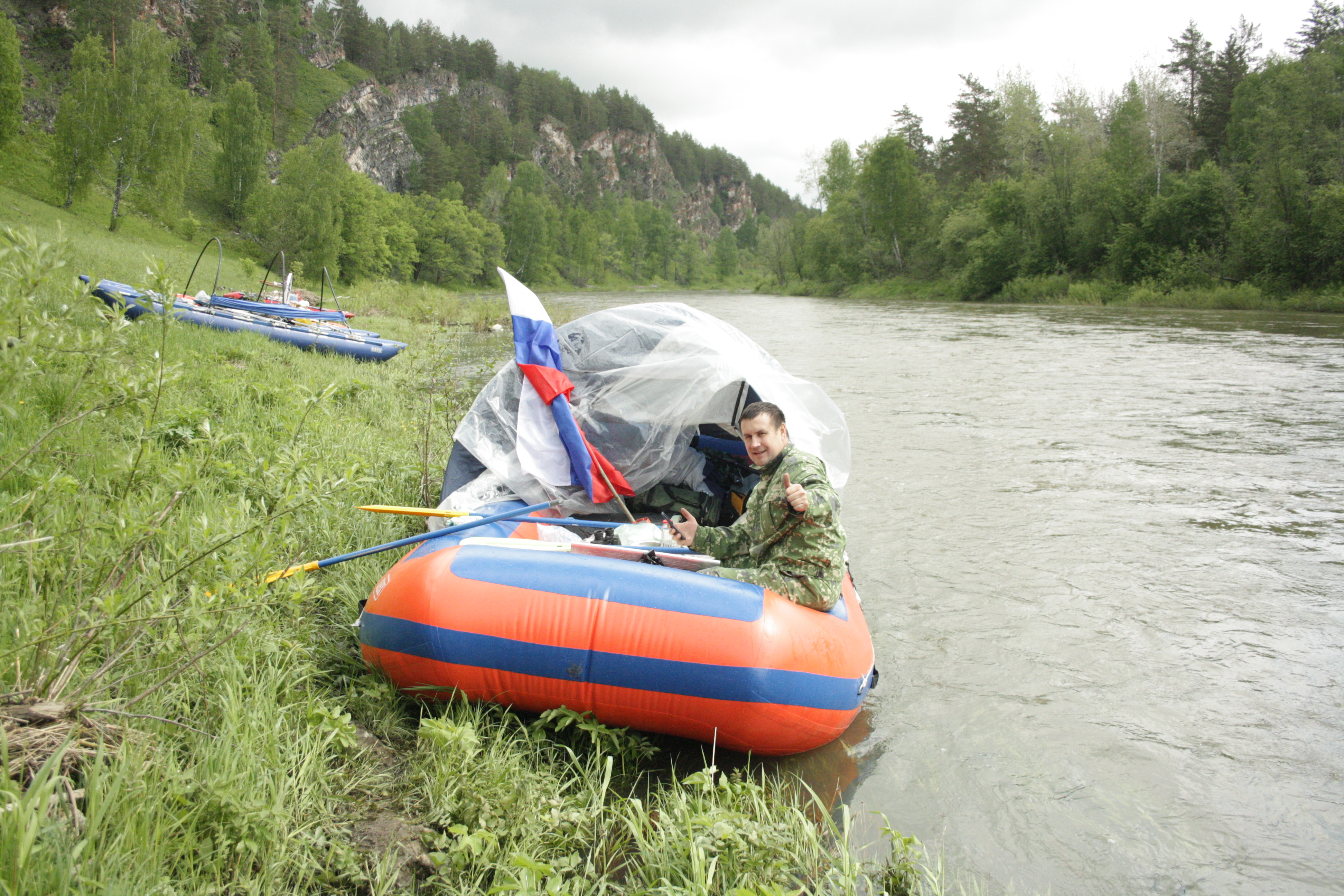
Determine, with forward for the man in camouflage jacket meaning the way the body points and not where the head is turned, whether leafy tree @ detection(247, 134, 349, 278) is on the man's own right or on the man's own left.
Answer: on the man's own right

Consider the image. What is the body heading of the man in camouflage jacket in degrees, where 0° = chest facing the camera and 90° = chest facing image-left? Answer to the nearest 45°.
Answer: approximately 45°

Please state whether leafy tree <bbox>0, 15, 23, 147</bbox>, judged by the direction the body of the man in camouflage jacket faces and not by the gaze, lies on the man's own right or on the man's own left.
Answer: on the man's own right

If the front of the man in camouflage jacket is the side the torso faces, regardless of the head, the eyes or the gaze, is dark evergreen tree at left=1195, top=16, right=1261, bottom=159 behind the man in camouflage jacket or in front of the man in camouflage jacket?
behind

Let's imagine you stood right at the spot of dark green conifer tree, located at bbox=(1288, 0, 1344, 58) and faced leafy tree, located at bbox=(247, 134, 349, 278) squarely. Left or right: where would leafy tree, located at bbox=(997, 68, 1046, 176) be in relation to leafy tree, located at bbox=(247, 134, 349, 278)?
right

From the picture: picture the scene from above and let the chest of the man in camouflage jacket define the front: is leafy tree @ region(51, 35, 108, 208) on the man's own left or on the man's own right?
on the man's own right

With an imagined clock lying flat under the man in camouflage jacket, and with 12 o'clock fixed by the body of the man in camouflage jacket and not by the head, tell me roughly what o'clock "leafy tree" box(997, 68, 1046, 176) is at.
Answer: The leafy tree is roughly at 5 o'clock from the man in camouflage jacket.

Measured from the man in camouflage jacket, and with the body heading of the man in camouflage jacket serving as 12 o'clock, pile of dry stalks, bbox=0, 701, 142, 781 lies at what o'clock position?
The pile of dry stalks is roughly at 12 o'clock from the man in camouflage jacket.

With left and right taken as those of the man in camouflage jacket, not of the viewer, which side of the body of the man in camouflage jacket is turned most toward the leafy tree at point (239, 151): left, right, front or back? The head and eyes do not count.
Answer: right
